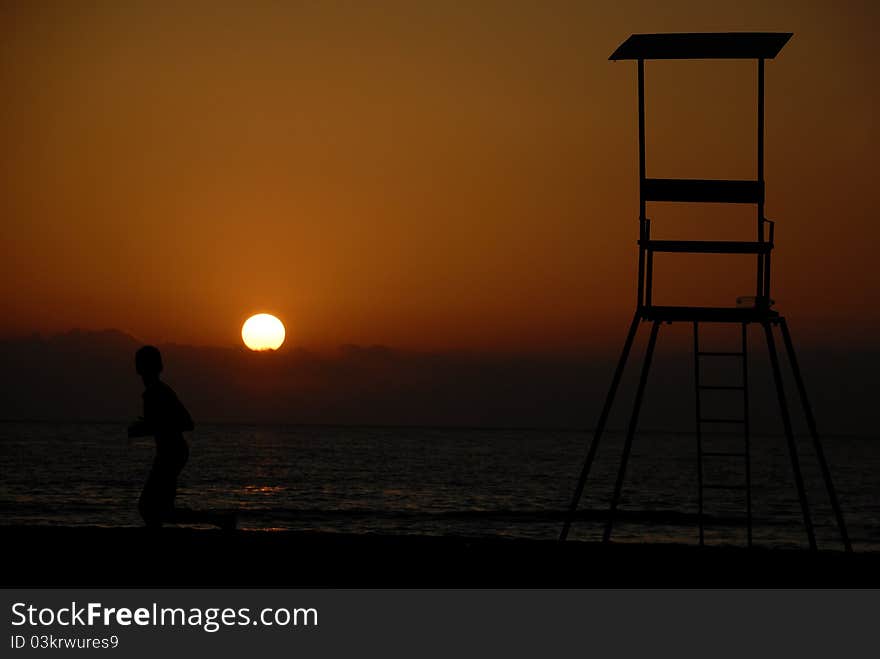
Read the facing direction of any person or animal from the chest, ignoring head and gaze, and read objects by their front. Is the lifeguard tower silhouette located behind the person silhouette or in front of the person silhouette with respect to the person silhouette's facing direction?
behind

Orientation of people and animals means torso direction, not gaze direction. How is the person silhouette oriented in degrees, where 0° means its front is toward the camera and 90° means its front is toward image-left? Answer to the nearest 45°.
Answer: approximately 90°
